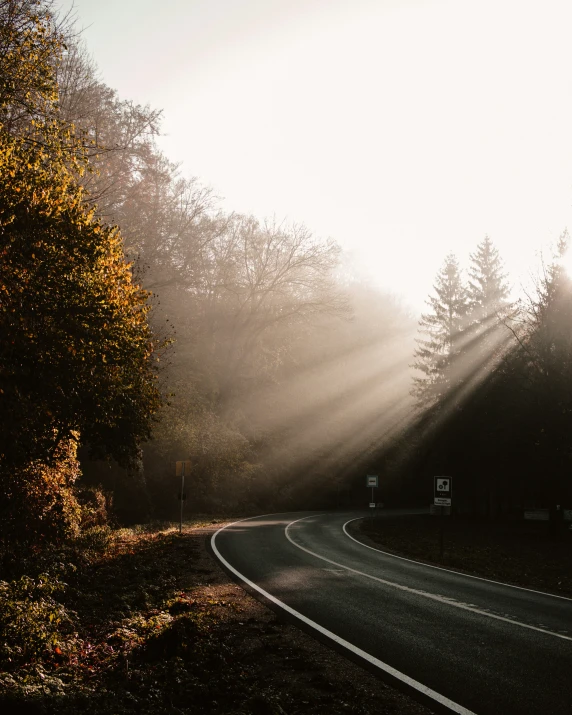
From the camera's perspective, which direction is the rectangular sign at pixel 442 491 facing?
toward the camera

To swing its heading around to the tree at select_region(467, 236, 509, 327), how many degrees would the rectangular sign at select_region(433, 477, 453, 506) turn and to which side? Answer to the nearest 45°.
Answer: approximately 180°

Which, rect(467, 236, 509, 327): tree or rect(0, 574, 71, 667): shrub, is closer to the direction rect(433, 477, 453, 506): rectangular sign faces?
the shrub

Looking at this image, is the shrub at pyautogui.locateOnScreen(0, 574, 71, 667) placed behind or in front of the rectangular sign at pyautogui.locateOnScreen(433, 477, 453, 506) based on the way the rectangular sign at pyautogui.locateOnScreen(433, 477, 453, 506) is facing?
in front
